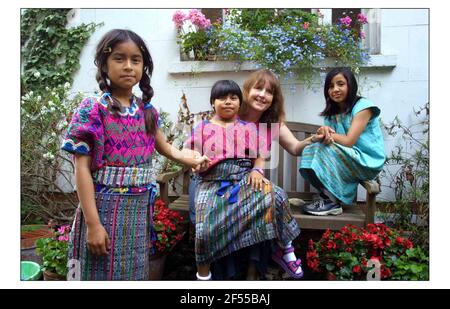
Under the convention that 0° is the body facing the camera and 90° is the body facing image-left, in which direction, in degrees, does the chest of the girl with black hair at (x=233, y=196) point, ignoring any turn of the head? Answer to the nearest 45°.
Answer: approximately 0°

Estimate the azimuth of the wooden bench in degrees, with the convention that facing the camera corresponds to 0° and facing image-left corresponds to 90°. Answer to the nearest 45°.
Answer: approximately 0°

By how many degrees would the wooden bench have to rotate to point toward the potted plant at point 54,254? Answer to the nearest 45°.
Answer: approximately 90° to its right

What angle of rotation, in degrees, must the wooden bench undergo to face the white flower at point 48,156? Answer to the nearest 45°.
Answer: approximately 90° to its right
